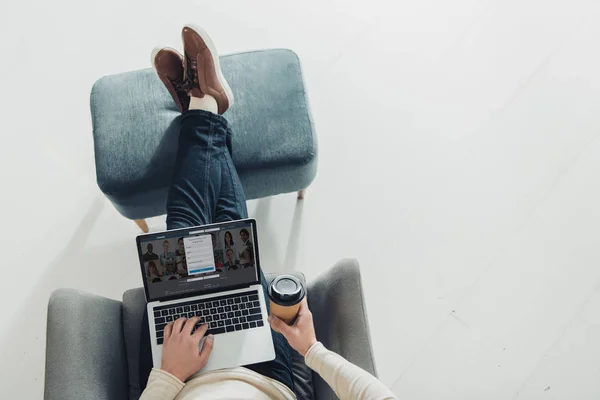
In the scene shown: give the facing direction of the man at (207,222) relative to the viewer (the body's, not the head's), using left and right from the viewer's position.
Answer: facing away from the viewer
